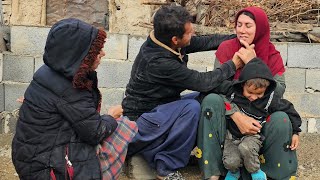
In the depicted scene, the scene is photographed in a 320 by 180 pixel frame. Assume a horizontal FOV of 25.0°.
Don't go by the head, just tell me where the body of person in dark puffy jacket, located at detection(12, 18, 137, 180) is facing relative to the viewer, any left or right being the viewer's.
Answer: facing to the right of the viewer

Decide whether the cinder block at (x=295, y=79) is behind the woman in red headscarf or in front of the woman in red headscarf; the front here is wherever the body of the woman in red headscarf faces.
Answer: behind

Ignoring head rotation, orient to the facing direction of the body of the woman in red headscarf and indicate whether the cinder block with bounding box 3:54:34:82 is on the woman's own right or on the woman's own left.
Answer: on the woman's own right

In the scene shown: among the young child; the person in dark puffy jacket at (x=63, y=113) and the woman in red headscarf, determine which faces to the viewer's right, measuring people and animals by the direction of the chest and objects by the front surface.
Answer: the person in dark puffy jacket

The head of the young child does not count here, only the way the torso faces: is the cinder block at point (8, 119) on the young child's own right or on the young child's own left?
on the young child's own right

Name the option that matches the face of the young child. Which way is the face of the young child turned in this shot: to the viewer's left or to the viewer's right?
to the viewer's left

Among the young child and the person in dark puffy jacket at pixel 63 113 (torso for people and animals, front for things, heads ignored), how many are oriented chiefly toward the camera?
1

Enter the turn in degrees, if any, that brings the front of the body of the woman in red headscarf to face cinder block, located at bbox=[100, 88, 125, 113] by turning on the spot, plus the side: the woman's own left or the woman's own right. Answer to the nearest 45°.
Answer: approximately 90° to the woman's own right

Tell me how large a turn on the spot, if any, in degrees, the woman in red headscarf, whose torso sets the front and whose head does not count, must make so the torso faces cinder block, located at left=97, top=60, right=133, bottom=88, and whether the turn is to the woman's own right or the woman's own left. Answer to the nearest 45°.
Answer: approximately 90° to the woman's own right
